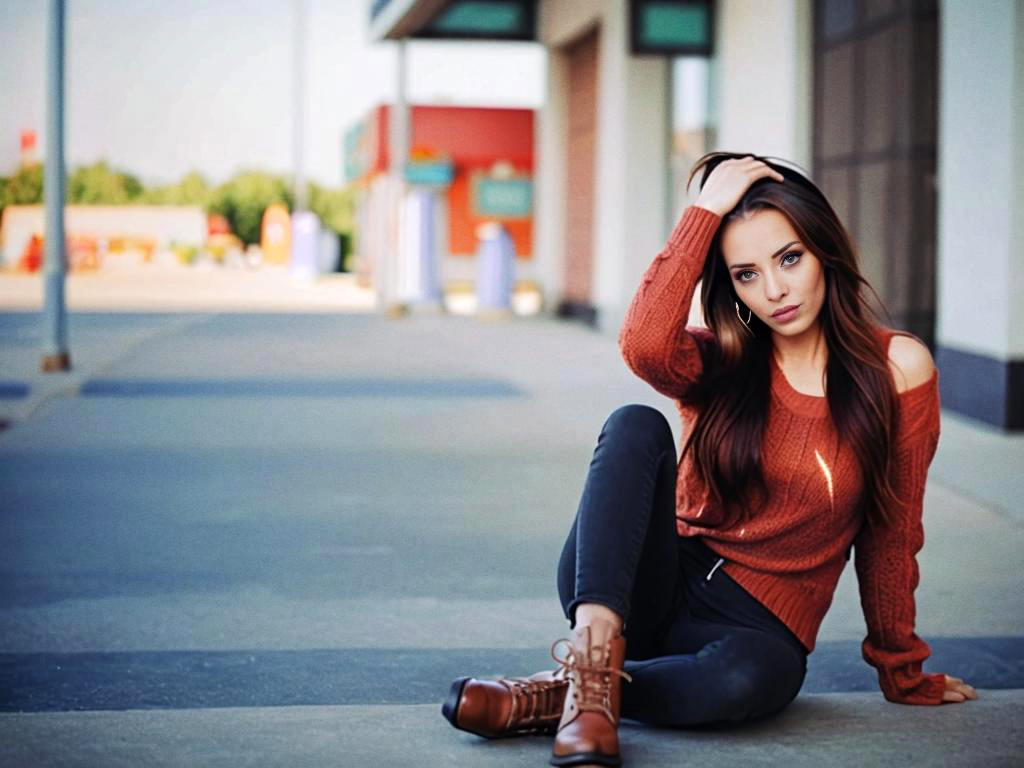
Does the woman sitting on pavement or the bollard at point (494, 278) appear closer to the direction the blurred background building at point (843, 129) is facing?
the woman sitting on pavement

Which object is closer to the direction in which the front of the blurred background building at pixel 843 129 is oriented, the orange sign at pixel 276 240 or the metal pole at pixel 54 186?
the metal pole

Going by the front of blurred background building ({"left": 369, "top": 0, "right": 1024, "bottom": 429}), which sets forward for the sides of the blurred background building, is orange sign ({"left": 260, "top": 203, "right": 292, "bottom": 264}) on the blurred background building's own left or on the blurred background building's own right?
on the blurred background building's own right

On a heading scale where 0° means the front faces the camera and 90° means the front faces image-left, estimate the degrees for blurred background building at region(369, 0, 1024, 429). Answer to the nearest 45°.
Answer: approximately 45°

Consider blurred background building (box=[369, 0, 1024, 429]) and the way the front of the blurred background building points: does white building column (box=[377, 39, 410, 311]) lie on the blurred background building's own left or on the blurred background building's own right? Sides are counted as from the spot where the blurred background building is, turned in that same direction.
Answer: on the blurred background building's own right

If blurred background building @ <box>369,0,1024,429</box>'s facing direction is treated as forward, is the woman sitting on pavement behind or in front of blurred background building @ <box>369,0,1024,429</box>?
in front

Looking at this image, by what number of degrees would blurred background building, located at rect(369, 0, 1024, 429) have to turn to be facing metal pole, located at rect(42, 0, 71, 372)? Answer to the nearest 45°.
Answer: approximately 45° to its right
